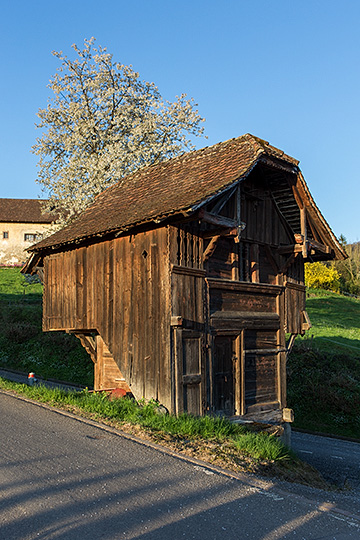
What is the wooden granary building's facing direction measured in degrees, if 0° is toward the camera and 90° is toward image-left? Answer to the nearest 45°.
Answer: approximately 315°
